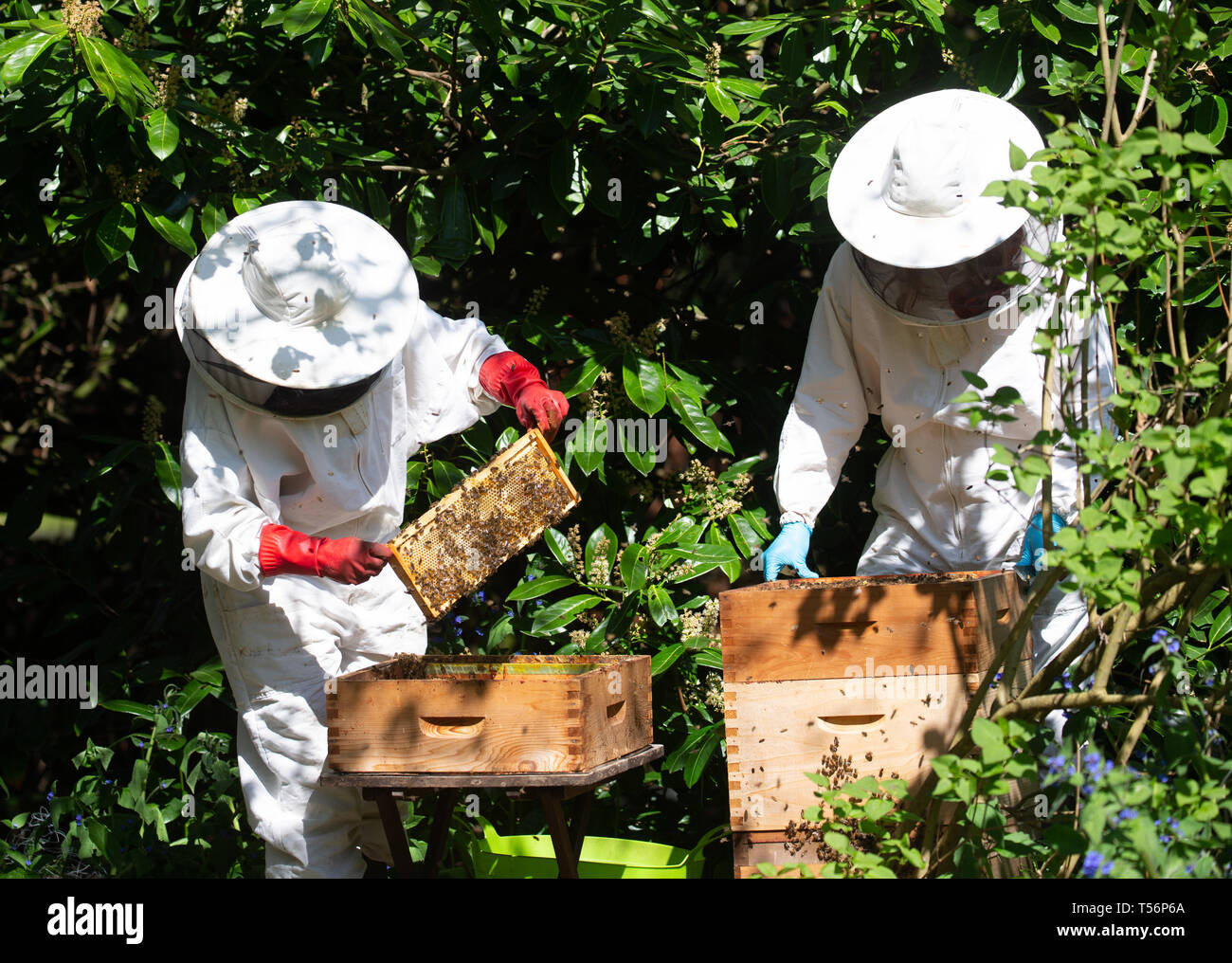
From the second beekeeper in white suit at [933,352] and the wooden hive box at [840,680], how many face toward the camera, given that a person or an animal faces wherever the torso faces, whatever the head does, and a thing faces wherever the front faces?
2

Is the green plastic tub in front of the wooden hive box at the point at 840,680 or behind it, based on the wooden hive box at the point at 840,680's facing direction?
behind

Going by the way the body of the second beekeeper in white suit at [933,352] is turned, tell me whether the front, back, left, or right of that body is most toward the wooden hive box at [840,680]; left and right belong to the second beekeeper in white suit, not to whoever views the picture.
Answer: front

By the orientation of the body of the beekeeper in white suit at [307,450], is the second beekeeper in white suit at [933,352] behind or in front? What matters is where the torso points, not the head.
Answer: in front
